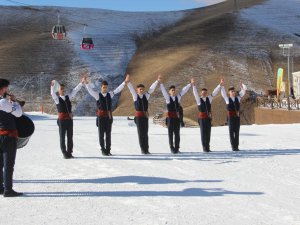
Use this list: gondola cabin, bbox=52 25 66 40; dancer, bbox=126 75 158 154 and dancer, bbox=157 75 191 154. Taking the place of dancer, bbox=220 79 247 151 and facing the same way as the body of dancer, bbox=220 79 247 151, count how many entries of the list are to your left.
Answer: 0

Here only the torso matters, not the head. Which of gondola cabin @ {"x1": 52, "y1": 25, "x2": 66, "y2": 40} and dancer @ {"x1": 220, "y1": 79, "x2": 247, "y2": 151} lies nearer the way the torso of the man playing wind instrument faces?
the dancer

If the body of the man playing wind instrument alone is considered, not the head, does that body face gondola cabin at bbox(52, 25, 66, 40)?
no

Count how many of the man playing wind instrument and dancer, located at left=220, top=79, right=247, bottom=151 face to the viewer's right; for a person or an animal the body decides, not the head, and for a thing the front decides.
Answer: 1

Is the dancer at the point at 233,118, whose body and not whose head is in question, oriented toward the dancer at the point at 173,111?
no

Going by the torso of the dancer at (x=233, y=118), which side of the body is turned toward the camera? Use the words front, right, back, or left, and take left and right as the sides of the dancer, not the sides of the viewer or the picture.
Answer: front

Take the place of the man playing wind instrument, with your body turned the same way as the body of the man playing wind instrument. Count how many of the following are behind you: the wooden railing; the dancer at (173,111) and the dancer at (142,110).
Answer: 0

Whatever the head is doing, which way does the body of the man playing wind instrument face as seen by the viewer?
to the viewer's right

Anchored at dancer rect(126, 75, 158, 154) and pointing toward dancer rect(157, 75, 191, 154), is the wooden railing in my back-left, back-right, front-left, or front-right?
front-left

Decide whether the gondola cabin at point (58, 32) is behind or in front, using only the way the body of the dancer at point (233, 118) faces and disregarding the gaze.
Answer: behind

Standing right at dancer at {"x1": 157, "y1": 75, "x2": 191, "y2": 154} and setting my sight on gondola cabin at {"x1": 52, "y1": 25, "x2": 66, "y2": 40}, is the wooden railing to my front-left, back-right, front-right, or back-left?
front-right

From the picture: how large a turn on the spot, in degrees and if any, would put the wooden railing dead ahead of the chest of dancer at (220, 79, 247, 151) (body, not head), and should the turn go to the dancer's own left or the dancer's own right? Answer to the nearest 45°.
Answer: approximately 180°

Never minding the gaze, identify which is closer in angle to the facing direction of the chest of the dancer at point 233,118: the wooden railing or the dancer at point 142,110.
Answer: the dancer

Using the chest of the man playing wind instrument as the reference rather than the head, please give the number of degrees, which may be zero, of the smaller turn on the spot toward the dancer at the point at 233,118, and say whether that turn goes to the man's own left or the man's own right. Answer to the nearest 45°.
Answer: approximately 45° to the man's own left

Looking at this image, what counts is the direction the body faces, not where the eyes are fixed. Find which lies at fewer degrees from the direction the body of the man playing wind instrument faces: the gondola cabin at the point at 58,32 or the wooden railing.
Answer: the wooden railing

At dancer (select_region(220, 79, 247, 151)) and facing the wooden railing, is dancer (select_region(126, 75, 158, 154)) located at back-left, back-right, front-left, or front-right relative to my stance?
back-left

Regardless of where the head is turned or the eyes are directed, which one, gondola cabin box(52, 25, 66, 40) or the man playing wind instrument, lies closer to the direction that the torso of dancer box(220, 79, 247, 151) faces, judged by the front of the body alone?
the man playing wind instrument

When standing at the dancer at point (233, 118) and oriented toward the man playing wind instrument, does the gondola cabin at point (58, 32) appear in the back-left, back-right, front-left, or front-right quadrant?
back-right
